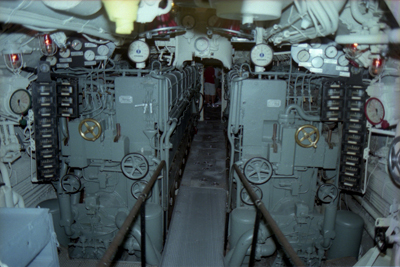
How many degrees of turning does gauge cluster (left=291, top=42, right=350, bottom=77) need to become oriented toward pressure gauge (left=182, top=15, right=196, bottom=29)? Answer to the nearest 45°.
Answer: approximately 90° to its right

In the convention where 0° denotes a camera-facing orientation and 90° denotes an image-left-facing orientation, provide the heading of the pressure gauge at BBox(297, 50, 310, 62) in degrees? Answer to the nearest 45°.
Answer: approximately 0°

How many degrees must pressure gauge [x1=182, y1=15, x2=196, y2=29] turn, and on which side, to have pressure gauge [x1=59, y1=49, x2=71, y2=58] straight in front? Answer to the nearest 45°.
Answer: approximately 90° to its right

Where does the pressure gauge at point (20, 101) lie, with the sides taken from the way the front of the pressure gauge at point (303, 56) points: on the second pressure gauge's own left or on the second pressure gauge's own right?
on the second pressure gauge's own right

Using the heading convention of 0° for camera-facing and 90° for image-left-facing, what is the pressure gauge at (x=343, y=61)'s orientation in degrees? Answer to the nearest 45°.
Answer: approximately 0°

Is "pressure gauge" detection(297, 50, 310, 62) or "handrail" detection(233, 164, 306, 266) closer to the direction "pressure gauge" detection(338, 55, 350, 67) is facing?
the handrail

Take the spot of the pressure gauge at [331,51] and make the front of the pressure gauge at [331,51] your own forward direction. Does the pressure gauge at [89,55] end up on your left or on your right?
on your right

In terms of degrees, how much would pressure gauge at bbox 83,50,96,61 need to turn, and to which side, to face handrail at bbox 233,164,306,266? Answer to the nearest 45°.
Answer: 0° — it already faces it
